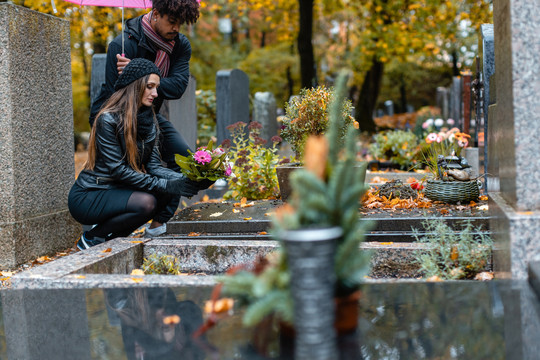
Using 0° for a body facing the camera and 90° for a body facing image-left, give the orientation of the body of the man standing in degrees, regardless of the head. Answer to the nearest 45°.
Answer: approximately 315°

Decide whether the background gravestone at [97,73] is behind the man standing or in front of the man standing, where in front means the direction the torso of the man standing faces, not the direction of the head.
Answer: behind

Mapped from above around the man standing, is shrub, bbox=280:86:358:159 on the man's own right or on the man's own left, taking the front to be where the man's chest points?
on the man's own left

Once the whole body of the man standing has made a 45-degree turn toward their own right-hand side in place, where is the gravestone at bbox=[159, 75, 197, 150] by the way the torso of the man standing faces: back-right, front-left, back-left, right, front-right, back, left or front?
back

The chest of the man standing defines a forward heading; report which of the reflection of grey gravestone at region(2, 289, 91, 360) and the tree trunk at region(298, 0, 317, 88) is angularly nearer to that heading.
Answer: the reflection of grey gravestone

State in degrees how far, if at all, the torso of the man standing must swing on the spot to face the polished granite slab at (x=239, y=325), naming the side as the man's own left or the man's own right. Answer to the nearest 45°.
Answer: approximately 45° to the man's own right

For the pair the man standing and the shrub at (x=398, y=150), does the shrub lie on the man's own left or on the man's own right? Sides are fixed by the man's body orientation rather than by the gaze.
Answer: on the man's own left

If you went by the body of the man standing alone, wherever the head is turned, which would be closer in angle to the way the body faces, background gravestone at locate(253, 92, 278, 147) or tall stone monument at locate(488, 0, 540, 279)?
the tall stone monument

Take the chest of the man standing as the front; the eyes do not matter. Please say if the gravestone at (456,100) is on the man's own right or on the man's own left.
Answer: on the man's own left

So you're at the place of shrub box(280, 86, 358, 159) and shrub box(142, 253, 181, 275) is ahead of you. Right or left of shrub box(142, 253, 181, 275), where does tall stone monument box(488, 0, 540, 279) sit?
left
